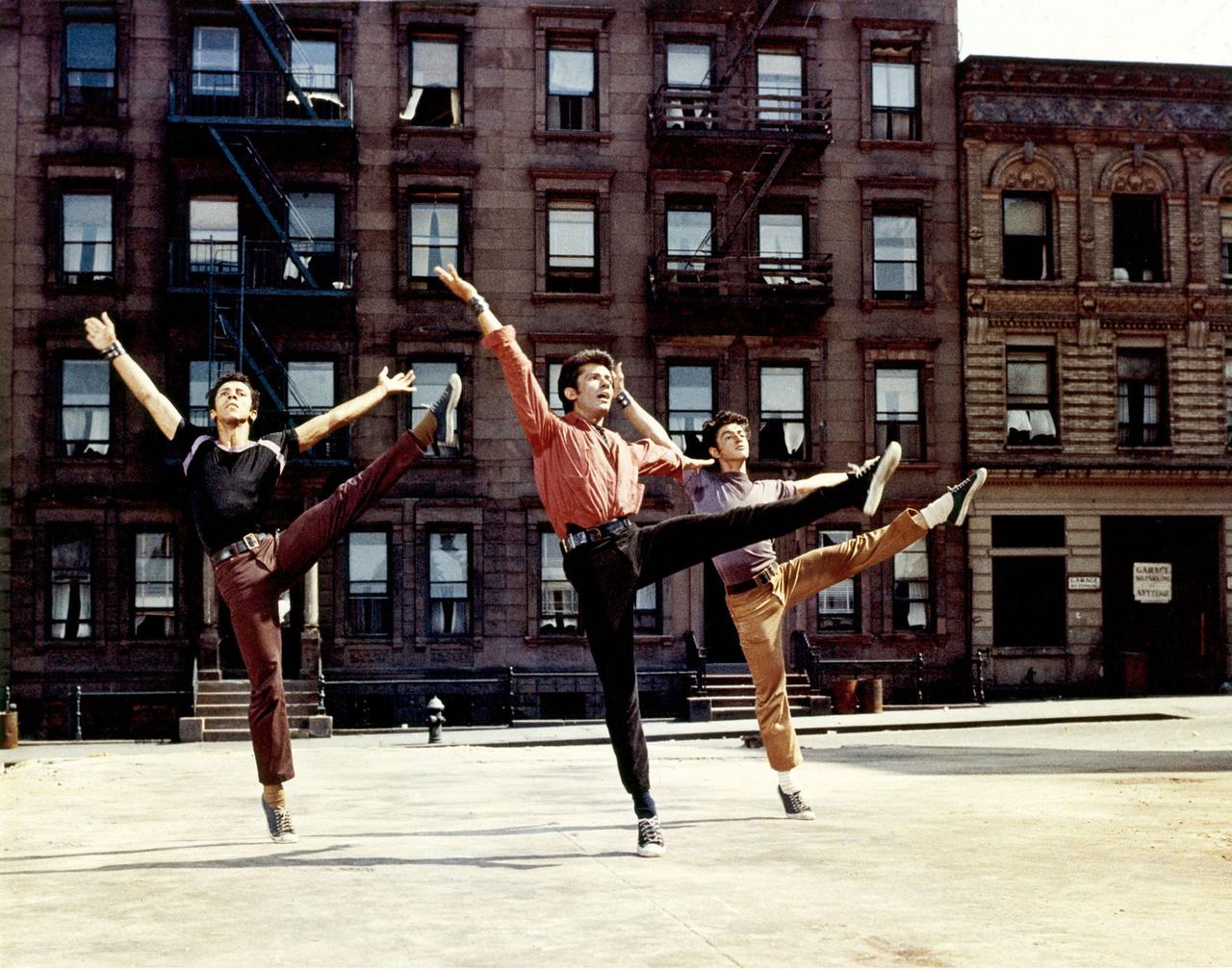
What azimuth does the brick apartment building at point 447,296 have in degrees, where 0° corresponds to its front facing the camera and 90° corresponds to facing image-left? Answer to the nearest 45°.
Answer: approximately 0°

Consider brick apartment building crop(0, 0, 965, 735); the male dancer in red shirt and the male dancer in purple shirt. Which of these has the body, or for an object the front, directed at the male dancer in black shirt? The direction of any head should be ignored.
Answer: the brick apartment building

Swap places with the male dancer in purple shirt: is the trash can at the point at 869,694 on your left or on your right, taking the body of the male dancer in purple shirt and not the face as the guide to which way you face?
on your left

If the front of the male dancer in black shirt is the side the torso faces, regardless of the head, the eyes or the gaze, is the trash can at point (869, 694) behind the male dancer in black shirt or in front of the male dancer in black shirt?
behind

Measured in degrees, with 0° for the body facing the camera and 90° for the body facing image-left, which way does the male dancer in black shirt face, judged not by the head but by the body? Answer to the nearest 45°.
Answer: approximately 0°

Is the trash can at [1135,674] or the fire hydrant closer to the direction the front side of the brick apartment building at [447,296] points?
the fire hydrant

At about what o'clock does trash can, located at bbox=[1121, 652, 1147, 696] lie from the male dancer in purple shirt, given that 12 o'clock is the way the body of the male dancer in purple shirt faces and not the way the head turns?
The trash can is roughly at 8 o'clock from the male dancer in purple shirt.

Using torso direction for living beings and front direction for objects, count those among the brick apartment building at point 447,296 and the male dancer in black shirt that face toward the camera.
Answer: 2

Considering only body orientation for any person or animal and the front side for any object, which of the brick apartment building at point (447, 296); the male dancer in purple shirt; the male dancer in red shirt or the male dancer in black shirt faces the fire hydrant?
the brick apartment building

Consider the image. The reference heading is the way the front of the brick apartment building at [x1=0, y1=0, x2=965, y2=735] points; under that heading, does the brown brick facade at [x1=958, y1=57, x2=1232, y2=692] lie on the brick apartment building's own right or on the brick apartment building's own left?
on the brick apartment building's own left

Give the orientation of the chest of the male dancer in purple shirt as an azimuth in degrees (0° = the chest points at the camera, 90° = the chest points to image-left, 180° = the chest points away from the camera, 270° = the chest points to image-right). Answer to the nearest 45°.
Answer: approximately 315°

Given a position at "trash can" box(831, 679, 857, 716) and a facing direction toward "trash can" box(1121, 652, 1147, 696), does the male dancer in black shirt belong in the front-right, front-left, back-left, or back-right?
back-right
